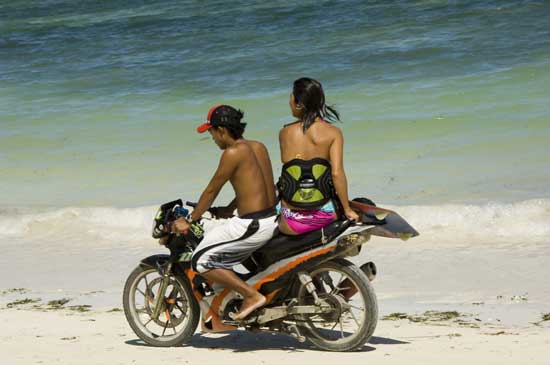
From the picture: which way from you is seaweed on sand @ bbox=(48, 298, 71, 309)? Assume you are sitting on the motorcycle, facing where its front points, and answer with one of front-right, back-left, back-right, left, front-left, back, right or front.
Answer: front-right

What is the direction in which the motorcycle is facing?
to the viewer's left

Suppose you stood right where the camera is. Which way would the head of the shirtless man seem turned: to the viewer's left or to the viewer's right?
to the viewer's left

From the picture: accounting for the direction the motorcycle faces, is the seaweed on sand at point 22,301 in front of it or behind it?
in front

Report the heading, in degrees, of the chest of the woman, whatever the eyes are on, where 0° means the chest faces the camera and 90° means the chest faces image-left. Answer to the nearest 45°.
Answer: approximately 180°

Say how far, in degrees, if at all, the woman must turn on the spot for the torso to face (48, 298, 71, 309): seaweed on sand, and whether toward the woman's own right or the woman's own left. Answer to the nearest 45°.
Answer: approximately 45° to the woman's own left

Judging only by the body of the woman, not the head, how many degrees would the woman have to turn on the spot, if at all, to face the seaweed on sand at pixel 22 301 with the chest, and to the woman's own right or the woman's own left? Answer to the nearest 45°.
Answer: approximately 45° to the woman's own left
